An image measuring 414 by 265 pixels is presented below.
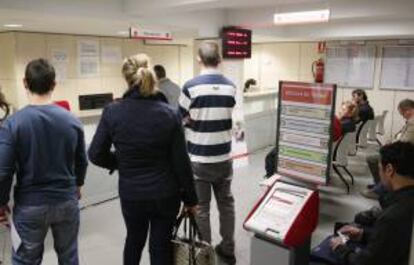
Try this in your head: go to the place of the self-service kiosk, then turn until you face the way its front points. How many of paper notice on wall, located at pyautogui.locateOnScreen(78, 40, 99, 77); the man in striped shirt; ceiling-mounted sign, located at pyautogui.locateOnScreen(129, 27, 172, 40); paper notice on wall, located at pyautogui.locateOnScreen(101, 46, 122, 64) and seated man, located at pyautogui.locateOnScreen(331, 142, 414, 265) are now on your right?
4

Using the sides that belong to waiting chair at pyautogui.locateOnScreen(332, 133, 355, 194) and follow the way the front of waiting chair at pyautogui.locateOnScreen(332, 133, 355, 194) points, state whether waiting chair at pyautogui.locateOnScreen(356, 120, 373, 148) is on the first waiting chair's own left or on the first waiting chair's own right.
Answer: on the first waiting chair's own right

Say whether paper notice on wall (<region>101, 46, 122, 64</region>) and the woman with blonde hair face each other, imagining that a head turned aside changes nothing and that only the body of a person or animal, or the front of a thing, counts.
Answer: yes

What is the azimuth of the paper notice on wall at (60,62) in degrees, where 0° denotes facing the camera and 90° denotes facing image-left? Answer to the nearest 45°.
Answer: approximately 0°

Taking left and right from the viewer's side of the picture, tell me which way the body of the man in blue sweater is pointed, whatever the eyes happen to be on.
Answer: facing away from the viewer

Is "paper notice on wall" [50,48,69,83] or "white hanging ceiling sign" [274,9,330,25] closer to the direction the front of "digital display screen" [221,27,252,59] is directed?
the white hanging ceiling sign

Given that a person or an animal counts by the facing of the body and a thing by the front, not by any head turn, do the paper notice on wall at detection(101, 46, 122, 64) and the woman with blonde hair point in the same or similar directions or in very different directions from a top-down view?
very different directions

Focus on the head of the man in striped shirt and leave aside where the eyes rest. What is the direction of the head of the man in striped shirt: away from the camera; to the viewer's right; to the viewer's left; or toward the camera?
away from the camera

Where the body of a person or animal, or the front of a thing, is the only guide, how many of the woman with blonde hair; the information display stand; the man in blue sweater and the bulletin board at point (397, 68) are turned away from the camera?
2

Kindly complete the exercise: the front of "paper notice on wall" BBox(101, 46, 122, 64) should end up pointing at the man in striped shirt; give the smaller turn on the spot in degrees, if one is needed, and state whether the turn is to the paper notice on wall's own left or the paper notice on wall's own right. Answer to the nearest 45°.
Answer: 0° — it already faces them

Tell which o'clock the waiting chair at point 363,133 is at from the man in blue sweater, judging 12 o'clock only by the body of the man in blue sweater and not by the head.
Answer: The waiting chair is roughly at 2 o'clock from the man in blue sweater.

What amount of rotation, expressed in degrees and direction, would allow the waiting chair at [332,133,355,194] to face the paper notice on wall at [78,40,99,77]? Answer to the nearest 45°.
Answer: approximately 45° to its left

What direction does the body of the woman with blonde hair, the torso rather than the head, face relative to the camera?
away from the camera

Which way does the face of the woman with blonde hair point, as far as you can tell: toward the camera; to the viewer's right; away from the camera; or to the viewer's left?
away from the camera

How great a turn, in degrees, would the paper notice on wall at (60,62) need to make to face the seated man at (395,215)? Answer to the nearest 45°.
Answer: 0° — it already faces them

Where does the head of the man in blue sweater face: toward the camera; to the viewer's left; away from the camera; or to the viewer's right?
away from the camera

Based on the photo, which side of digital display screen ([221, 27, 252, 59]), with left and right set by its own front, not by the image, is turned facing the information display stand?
front

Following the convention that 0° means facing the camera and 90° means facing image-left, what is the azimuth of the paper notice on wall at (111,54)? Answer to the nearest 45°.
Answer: approximately 0°

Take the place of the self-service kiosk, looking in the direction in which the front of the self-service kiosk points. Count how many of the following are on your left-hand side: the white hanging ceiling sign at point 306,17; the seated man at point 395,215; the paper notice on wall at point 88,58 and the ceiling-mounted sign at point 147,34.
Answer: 1

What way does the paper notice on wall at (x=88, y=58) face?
toward the camera

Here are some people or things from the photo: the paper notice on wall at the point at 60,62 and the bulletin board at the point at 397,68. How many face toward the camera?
2
